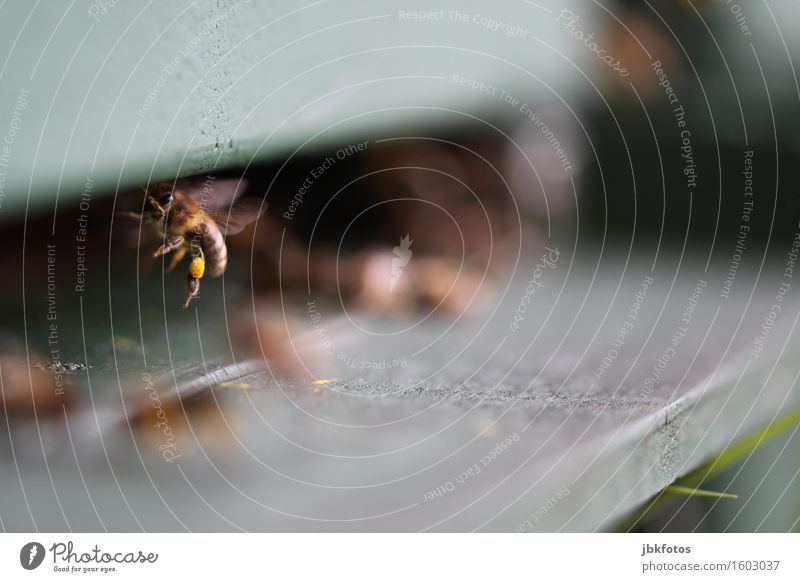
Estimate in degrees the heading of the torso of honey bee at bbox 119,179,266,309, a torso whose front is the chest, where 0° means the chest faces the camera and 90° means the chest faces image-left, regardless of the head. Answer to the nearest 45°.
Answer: approximately 90°
